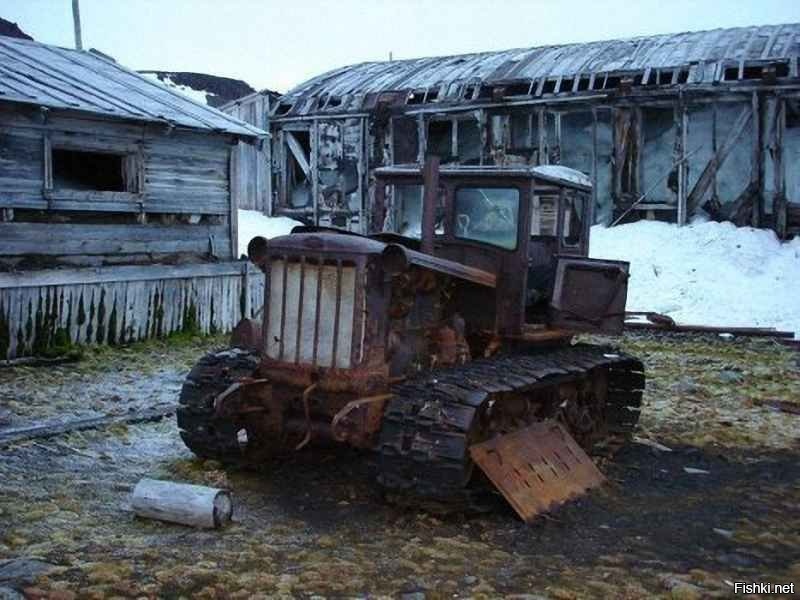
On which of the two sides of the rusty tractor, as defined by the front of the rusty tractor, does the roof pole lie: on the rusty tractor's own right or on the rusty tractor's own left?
on the rusty tractor's own right

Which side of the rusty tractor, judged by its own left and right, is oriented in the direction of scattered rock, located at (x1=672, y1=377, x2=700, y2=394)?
back

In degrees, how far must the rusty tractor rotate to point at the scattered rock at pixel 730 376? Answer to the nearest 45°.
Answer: approximately 180°

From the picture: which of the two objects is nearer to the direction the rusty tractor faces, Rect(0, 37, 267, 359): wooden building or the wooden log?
the wooden log

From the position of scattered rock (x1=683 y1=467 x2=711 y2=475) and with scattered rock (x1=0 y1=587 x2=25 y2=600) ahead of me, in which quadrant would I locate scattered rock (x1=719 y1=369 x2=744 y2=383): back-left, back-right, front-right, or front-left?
back-right

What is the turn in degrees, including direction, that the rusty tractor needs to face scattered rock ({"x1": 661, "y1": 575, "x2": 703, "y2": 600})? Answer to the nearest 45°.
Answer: approximately 90° to its left

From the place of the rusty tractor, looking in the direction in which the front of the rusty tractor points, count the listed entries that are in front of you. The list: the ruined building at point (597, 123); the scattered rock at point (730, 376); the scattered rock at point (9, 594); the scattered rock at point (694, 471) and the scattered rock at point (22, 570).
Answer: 2

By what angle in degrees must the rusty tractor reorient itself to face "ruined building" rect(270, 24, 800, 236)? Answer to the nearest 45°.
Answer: approximately 135° to its right

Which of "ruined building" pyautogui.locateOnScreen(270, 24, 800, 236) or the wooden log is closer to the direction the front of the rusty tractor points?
the wooden log

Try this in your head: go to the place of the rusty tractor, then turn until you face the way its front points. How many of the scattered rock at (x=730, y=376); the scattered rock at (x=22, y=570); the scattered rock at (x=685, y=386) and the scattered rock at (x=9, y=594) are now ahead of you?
2

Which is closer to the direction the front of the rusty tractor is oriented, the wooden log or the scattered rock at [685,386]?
the wooden log

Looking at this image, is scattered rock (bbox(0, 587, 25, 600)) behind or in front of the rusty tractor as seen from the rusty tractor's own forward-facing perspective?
in front

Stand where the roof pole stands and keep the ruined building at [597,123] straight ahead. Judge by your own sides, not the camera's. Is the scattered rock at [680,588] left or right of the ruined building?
right

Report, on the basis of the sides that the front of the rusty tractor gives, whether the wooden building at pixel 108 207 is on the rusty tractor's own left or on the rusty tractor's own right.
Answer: on the rusty tractor's own right

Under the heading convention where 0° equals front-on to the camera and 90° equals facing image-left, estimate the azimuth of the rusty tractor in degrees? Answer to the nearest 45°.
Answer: approximately 45°

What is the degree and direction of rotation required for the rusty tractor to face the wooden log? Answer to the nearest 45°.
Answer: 0° — it already faces it
